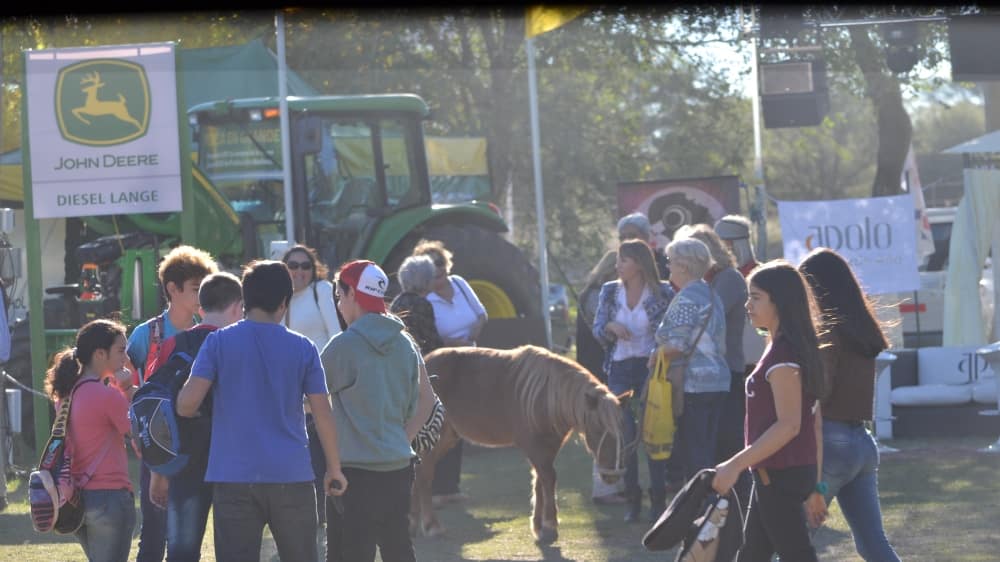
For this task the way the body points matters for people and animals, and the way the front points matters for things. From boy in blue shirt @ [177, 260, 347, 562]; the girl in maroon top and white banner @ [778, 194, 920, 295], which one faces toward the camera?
the white banner

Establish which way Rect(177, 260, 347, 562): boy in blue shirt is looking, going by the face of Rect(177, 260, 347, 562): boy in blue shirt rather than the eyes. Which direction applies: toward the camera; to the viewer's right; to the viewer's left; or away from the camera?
away from the camera

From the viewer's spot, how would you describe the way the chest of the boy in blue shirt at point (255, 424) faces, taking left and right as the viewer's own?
facing away from the viewer

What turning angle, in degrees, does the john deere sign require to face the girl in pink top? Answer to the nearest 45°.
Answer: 0° — it already faces them

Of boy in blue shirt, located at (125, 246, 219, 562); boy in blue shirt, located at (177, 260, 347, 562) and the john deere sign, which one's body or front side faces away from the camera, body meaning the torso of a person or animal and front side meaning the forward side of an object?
boy in blue shirt, located at (177, 260, 347, 562)

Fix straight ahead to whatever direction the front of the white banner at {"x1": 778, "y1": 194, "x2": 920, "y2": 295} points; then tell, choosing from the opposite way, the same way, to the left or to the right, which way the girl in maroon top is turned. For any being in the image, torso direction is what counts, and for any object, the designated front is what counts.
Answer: to the right

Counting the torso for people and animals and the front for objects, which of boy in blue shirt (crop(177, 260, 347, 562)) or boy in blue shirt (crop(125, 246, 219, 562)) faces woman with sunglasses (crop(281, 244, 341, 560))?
boy in blue shirt (crop(177, 260, 347, 562))

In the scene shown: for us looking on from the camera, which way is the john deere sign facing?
facing the viewer

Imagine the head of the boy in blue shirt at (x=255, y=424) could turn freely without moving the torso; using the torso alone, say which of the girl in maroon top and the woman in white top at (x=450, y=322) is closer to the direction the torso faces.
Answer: the woman in white top

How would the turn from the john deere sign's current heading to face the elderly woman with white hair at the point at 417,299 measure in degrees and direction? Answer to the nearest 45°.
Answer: approximately 45° to its left

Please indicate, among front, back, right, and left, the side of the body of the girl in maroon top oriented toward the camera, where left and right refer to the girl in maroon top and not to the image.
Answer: left

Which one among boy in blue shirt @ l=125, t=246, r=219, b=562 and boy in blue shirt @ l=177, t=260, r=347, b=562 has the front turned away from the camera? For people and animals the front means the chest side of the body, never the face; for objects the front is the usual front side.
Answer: boy in blue shirt @ l=177, t=260, r=347, b=562

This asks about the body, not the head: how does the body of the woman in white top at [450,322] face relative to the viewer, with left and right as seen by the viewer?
facing the viewer and to the left of the viewer

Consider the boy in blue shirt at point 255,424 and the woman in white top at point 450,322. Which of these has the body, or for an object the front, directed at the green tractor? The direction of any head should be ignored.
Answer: the boy in blue shirt

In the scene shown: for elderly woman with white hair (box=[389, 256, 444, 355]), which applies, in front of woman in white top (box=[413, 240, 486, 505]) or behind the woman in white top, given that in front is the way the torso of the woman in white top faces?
in front

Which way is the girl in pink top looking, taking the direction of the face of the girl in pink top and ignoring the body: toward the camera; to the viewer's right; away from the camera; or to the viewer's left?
to the viewer's right

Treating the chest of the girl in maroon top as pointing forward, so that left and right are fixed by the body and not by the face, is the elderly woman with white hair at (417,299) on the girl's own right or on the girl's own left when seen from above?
on the girl's own right

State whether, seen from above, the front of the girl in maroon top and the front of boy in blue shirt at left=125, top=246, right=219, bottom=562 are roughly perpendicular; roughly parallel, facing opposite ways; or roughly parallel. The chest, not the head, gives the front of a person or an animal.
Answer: roughly parallel, facing opposite ways
